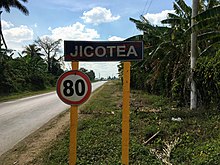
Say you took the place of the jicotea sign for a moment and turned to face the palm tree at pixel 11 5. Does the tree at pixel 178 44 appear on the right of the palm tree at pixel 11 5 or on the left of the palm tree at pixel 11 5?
right

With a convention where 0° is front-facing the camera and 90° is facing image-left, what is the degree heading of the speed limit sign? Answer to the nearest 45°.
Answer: approximately 0°

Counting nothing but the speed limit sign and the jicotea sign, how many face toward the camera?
2

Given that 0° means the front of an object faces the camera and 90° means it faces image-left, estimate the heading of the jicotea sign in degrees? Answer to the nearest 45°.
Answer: approximately 0°

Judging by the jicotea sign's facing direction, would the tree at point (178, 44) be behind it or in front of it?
behind
